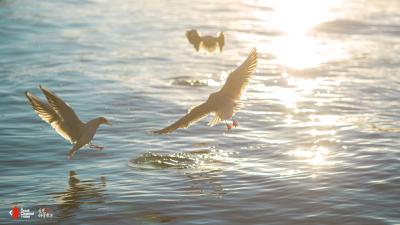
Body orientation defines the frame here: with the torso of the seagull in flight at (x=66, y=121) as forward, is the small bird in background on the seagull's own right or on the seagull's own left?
on the seagull's own left

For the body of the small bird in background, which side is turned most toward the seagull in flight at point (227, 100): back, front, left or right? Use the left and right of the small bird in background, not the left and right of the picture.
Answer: back

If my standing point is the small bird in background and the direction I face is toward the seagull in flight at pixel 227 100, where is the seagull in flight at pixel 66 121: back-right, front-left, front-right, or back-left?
front-right

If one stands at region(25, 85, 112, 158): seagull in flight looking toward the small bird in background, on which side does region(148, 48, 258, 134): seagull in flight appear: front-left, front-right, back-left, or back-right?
front-right

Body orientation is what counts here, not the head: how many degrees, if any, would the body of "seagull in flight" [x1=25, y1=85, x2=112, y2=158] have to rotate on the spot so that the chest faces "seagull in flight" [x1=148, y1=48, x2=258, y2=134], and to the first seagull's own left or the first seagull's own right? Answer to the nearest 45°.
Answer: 0° — it already faces it

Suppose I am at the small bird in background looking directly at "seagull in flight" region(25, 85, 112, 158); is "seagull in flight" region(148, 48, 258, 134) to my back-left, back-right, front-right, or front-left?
front-left

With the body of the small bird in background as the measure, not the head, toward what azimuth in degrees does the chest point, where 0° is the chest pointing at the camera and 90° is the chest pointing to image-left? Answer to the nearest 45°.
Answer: approximately 180°

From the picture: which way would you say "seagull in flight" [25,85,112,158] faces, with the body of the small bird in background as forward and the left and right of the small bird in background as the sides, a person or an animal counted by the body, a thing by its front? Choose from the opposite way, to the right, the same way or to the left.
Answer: to the right

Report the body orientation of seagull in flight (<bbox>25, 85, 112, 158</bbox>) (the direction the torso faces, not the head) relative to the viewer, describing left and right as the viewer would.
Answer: facing to the right of the viewer

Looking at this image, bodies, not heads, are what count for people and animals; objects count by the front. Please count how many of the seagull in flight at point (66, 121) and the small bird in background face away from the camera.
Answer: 1
